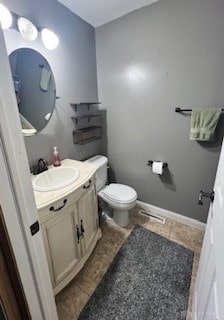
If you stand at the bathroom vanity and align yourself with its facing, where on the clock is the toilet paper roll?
The toilet paper roll is roughly at 10 o'clock from the bathroom vanity.

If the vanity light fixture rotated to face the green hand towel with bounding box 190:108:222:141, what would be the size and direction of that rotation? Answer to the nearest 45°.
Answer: approximately 45° to its left

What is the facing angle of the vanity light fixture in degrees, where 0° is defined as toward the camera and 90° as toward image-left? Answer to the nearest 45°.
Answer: approximately 315°

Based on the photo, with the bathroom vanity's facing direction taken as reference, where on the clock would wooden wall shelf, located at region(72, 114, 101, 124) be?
The wooden wall shelf is roughly at 8 o'clock from the bathroom vanity.

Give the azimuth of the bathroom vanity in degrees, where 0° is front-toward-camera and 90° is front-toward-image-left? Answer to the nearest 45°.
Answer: approximately 315°

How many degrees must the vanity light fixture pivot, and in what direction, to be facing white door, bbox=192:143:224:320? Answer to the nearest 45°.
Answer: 0° — it already faces it
